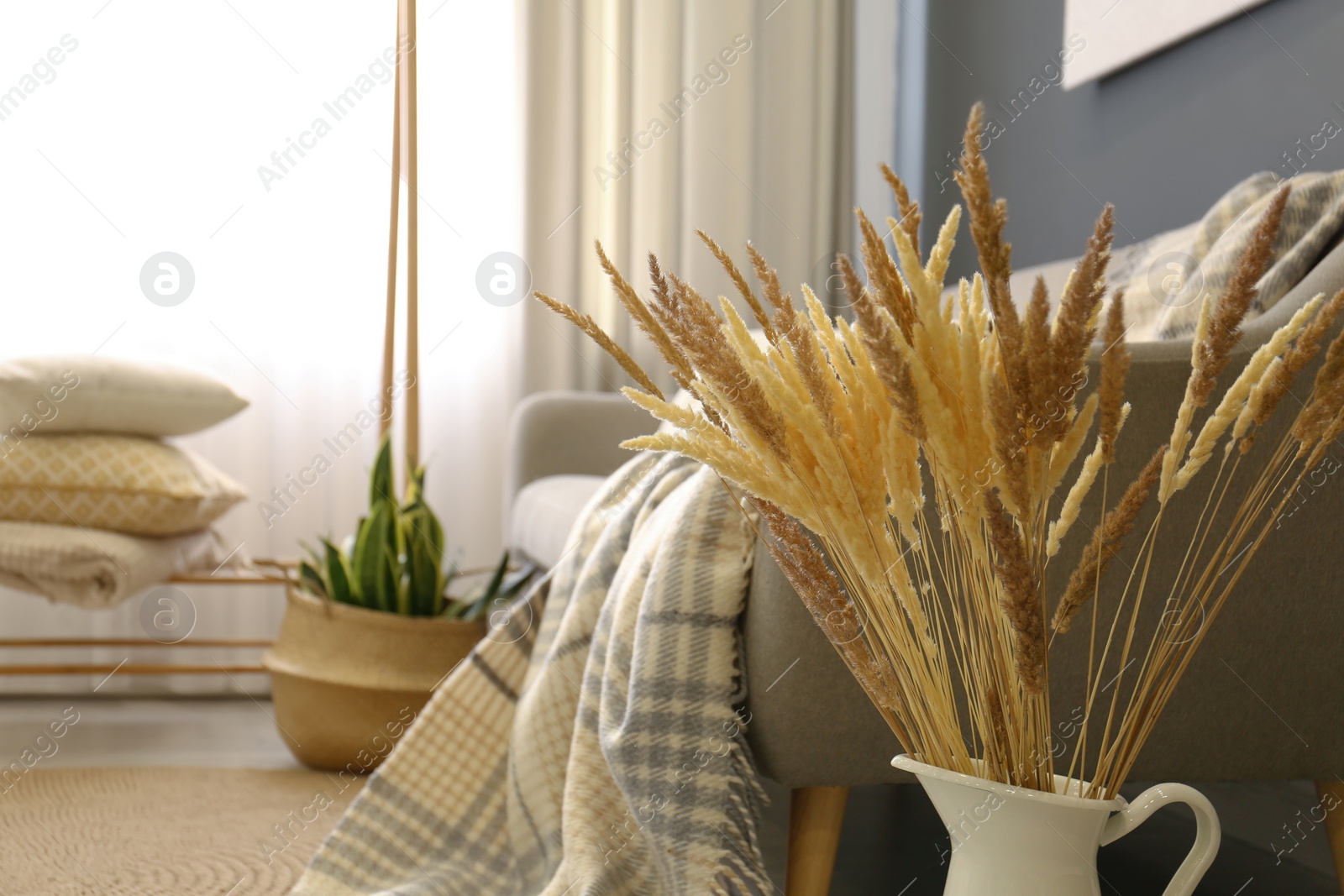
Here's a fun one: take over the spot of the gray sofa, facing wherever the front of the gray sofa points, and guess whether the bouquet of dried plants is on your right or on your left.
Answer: on your left

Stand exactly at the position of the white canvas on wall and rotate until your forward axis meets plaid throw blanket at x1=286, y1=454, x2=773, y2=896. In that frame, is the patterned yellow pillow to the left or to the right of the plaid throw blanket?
right
